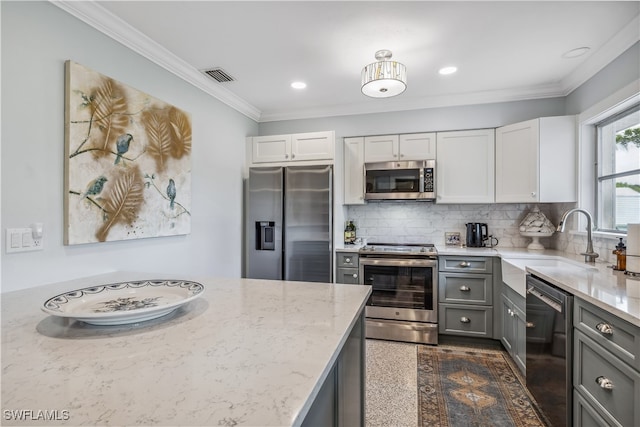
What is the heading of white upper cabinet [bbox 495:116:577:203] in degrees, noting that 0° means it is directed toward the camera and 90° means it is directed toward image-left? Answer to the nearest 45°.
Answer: approximately 45°

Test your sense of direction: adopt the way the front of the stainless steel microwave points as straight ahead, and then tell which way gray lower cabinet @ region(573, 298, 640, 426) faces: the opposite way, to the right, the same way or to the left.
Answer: to the right

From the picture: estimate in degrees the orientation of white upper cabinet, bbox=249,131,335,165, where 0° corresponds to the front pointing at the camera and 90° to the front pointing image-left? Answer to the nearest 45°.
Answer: approximately 0°

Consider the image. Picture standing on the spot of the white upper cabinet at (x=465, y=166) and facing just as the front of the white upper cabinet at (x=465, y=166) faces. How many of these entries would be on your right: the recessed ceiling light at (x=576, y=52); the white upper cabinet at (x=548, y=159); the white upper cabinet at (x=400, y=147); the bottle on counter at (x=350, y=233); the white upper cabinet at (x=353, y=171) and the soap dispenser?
3

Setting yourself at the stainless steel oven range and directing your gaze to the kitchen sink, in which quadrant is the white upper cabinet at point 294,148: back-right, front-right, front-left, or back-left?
back-right

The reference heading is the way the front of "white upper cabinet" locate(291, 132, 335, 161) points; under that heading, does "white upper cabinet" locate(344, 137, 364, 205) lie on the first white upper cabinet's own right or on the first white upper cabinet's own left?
on the first white upper cabinet's own left

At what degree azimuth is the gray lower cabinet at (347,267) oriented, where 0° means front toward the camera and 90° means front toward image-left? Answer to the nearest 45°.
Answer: approximately 0°

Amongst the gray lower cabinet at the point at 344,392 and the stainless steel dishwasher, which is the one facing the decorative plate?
the stainless steel dishwasher

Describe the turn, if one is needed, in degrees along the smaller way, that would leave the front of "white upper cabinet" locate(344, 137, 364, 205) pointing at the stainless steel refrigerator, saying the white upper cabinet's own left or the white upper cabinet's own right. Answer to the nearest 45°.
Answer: approximately 45° to the white upper cabinet's own right

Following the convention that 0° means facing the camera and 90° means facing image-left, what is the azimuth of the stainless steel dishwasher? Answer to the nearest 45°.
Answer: approximately 45°

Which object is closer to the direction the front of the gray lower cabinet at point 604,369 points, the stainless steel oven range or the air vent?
the air vent

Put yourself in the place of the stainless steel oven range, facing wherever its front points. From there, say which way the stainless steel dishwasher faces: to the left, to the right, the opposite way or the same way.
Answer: to the right

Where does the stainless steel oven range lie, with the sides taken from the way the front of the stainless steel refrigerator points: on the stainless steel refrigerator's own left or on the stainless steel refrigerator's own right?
on the stainless steel refrigerator's own left
